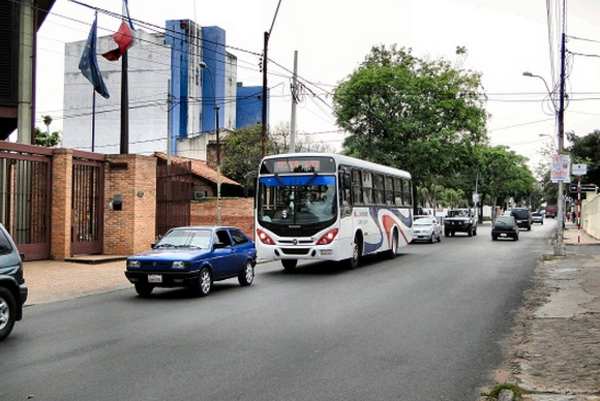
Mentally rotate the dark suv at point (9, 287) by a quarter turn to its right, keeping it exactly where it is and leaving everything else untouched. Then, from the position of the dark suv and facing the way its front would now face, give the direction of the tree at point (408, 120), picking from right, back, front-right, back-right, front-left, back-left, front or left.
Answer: right

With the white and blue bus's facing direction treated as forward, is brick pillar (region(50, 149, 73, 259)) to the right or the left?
on its right

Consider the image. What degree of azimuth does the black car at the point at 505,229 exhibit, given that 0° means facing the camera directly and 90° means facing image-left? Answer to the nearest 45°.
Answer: approximately 180°

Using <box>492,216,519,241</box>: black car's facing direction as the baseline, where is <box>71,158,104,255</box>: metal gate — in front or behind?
behind

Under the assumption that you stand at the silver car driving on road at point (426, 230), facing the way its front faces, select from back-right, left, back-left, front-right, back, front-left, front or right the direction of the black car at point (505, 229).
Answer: back

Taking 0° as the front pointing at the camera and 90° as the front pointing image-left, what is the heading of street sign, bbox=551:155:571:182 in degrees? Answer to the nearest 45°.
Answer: approximately 0°

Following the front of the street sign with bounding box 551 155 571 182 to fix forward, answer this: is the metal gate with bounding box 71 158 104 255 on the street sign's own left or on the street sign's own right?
on the street sign's own right

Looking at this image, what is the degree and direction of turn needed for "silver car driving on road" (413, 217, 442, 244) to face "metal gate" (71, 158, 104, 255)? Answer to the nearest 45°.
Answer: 0° — it already faces it

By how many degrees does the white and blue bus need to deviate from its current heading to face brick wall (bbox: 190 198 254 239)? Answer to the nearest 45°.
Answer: approximately 135° to its right
